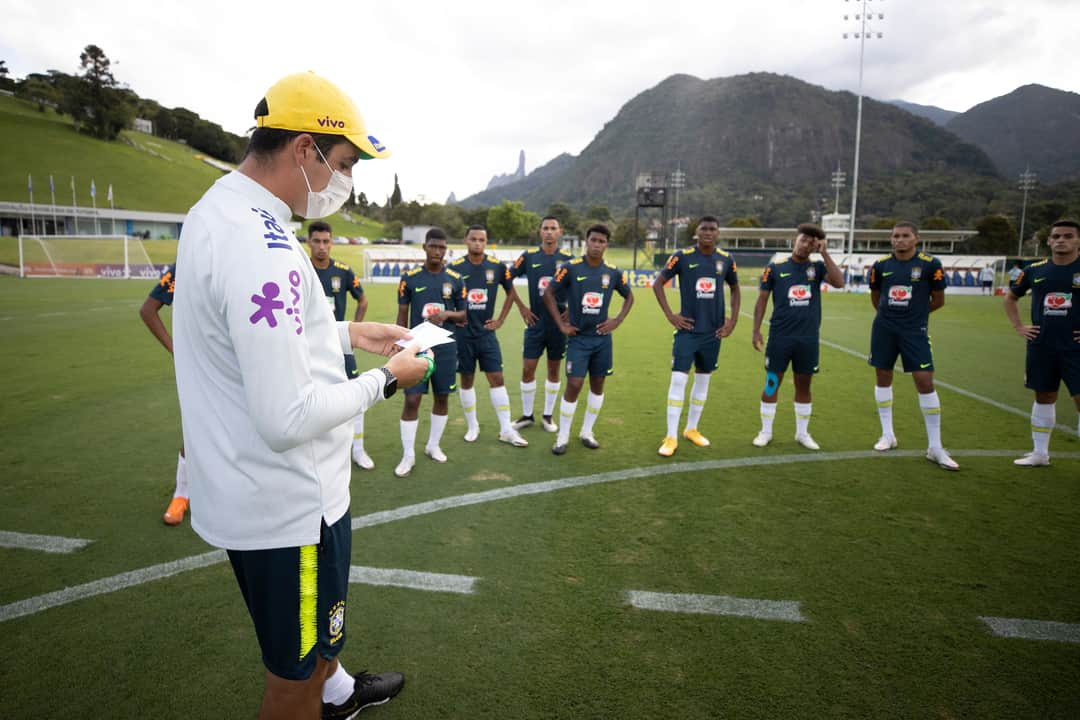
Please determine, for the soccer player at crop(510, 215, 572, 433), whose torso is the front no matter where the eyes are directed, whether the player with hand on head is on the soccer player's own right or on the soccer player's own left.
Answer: on the soccer player's own left

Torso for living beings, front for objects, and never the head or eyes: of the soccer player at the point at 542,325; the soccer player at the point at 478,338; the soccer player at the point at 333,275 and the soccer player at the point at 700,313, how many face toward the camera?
4

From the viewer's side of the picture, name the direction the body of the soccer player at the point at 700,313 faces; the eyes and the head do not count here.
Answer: toward the camera

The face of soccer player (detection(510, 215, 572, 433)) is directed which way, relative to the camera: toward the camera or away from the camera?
toward the camera

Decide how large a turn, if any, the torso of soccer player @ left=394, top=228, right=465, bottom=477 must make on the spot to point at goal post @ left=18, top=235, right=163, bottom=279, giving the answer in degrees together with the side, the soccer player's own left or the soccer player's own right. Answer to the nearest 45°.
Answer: approximately 135° to the soccer player's own right

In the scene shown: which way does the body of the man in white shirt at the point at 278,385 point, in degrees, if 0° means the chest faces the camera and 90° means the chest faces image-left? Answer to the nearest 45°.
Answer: approximately 270°

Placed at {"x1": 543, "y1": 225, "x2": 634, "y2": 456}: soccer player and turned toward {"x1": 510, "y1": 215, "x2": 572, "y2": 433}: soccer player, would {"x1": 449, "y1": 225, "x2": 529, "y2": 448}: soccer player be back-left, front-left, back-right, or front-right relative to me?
front-left

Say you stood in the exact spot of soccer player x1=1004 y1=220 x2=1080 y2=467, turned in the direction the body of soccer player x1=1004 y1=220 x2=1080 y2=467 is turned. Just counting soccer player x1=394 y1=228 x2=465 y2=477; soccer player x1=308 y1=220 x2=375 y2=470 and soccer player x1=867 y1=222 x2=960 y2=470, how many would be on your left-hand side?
0

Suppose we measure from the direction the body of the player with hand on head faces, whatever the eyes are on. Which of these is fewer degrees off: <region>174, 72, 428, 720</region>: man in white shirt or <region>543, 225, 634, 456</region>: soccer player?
the man in white shirt

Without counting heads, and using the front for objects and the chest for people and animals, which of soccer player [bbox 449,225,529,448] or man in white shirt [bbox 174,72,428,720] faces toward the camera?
the soccer player

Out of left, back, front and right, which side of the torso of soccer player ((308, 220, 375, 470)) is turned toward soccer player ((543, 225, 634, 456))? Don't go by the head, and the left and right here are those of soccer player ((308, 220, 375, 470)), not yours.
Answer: left

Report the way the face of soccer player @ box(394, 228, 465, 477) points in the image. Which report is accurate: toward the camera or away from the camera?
toward the camera

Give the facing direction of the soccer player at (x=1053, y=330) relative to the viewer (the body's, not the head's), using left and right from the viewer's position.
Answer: facing the viewer

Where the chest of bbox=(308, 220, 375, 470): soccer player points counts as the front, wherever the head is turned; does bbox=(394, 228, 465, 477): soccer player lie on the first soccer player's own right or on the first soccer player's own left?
on the first soccer player's own left

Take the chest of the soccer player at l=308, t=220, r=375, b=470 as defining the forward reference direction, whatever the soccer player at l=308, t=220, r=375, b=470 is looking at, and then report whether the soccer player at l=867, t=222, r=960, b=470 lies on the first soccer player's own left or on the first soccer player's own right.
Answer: on the first soccer player's own left

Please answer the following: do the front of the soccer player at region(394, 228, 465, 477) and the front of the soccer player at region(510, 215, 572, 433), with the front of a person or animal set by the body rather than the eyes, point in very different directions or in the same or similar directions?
same or similar directions

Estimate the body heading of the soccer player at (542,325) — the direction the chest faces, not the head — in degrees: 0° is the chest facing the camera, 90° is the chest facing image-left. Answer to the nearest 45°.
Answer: approximately 0°

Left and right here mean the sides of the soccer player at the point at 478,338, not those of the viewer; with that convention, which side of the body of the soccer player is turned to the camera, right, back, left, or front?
front

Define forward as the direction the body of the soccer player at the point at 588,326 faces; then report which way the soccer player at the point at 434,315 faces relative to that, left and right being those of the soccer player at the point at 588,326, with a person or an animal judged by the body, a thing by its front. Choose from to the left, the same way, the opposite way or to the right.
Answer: the same way

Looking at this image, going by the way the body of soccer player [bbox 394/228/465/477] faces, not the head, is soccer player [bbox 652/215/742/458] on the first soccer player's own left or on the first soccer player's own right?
on the first soccer player's own left

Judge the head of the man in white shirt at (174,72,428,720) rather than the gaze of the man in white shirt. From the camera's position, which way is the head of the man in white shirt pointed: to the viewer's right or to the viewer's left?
to the viewer's right
